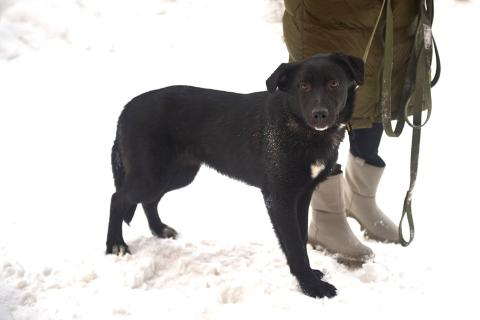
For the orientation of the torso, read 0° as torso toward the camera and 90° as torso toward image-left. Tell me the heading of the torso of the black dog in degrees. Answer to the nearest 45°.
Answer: approximately 315°
